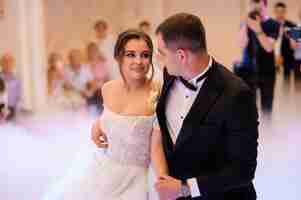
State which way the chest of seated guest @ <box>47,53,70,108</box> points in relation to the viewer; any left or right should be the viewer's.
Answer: facing the viewer and to the right of the viewer

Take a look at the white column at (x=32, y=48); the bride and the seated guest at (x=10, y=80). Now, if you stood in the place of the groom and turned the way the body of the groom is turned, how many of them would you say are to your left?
0

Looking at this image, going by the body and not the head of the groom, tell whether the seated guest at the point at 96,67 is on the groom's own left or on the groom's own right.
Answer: on the groom's own right

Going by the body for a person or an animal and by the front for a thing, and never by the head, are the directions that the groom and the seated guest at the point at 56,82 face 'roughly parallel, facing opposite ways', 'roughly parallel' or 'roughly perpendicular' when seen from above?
roughly perpendicular

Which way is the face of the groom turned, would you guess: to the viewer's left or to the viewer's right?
to the viewer's left

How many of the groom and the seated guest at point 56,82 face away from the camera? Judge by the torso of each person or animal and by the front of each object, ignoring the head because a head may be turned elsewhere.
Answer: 0

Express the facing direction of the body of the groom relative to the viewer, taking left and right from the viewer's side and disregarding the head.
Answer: facing the viewer and to the left of the viewer

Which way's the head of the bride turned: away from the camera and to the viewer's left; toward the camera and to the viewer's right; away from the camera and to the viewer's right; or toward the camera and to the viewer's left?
toward the camera and to the viewer's right

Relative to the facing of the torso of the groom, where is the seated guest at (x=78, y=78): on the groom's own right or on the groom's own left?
on the groom's own right
